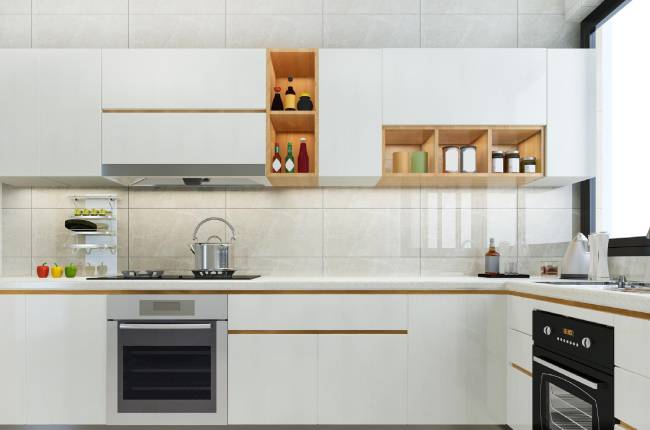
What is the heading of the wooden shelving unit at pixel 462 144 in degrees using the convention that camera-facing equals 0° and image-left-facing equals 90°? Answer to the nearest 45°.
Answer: approximately 0°

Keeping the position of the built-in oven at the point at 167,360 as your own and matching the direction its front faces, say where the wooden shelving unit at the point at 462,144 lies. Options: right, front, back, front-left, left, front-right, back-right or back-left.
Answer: left

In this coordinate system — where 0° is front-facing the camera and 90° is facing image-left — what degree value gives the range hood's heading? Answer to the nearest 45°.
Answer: approximately 0°

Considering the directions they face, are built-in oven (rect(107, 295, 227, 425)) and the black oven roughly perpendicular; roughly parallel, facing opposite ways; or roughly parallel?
roughly perpendicular

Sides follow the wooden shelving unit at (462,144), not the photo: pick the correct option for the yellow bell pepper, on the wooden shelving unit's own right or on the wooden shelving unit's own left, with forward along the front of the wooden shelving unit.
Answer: on the wooden shelving unit's own right

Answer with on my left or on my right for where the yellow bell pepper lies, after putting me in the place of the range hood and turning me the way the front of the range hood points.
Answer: on my right

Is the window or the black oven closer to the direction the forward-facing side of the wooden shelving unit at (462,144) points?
the black oven

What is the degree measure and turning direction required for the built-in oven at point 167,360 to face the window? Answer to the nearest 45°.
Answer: approximately 90° to its left

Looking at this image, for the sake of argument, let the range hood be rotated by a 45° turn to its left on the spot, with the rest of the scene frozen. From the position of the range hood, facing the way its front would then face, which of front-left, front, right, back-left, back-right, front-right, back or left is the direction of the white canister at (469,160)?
front-left

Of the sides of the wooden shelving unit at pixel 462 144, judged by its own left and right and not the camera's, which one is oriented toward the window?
left

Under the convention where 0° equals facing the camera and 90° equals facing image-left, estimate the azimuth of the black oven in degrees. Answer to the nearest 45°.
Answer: approximately 45°

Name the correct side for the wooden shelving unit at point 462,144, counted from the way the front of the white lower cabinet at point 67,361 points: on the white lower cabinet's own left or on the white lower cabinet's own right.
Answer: on the white lower cabinet's own left

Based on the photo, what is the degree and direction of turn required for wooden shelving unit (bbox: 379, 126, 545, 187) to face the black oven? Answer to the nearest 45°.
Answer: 0° — it already faces it

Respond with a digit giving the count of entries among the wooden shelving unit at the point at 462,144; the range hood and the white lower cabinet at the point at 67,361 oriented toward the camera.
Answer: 3

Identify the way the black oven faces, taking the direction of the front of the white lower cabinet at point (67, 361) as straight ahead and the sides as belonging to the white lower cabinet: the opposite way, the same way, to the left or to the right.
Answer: to the right
